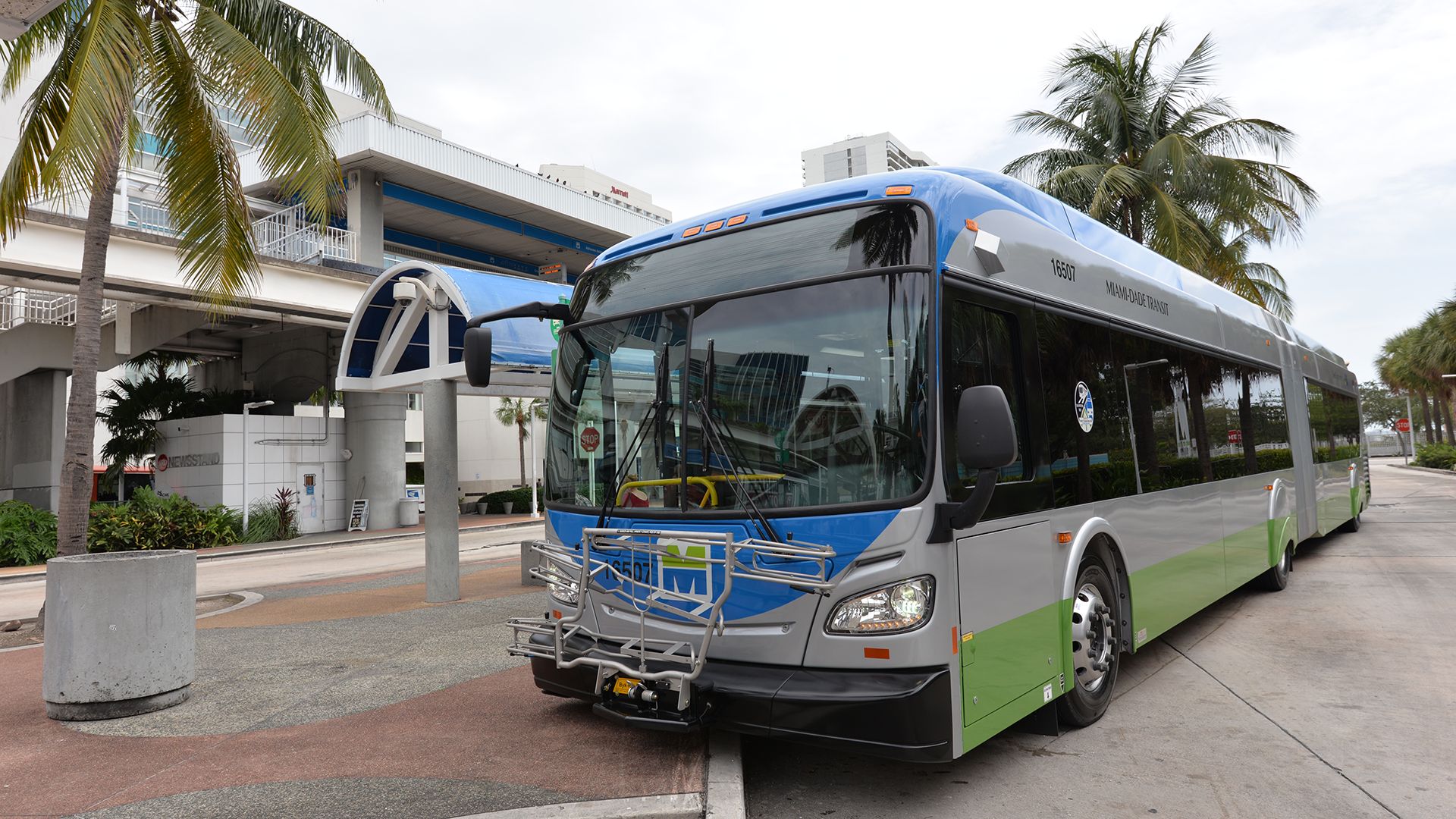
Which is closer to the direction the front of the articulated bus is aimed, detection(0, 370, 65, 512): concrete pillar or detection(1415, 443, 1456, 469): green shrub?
the concrete pillar

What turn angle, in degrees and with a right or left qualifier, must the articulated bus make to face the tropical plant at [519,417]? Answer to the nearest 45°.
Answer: approximately 90° to its right

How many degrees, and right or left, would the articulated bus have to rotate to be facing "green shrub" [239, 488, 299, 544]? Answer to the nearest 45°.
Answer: approximately 90° to its right

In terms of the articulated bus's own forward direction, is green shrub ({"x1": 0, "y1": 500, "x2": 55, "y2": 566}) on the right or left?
on its right

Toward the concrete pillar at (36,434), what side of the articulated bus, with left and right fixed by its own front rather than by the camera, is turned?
right

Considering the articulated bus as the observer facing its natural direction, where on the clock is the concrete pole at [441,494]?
The concrete pole is roughly at 1 o'clock from the articulated bus.

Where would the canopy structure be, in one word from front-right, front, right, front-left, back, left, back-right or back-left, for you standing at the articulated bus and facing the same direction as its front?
right

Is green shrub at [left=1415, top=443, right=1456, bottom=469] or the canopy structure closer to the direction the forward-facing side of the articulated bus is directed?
the canopy structure

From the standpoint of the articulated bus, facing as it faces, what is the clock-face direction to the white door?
The white door is roughly at 3 o'clock from the articulated bus.

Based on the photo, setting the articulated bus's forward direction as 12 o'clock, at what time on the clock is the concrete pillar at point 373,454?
The concrete pillar is roughly at 3 o'clock from the articulated bus.

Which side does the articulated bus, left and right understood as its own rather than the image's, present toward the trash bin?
right

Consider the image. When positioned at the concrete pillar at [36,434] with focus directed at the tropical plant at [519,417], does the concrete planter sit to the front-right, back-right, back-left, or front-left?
back-right

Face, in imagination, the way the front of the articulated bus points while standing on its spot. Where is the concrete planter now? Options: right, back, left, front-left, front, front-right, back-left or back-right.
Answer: front-right
